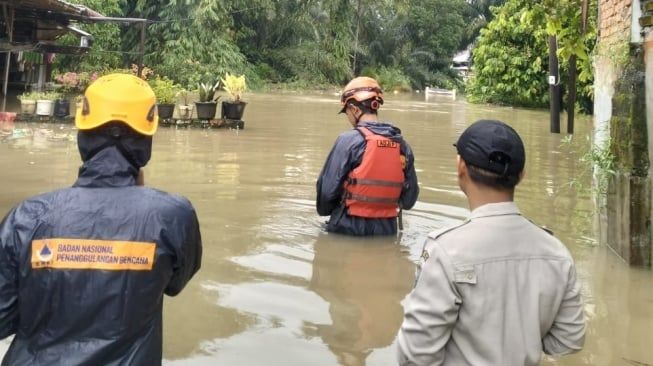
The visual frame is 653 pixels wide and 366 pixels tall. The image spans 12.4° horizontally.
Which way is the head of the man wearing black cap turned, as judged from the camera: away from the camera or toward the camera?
away from the camera

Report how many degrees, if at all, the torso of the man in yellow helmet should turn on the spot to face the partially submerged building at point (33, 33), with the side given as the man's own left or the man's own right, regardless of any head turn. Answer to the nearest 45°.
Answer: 0° — they already face it

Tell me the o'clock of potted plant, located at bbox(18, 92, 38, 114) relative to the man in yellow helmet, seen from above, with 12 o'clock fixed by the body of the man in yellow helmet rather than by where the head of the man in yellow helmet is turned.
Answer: The potted plant is roughly at 12 o'clock from the man in yellow helmet.

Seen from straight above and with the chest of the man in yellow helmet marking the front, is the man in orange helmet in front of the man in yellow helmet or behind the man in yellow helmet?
in front

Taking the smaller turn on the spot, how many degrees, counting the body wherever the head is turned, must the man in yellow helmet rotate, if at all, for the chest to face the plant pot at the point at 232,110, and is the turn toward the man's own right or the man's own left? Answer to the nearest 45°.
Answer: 0° — they already face it

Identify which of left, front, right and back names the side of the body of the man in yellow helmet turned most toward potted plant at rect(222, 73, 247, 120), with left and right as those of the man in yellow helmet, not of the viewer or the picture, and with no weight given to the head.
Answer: front

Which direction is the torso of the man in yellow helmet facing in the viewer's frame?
away from the camera

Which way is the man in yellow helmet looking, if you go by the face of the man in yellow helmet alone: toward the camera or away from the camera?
away from the camera

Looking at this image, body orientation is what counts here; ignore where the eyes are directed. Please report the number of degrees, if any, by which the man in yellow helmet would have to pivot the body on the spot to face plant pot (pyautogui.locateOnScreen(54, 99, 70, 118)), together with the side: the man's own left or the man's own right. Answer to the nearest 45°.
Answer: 0° — they already face it
